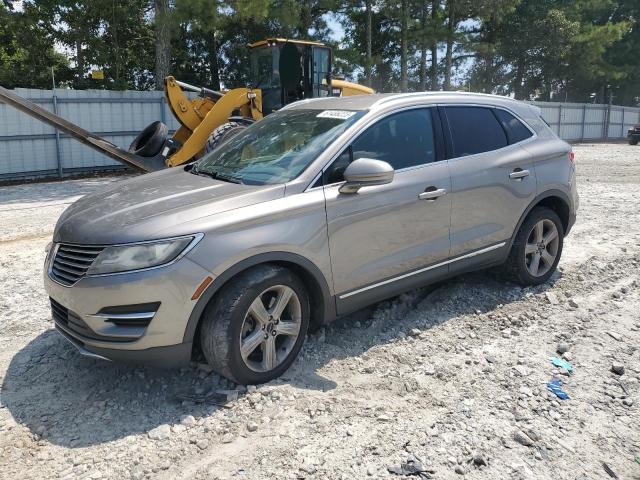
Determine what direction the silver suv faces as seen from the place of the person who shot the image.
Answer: facing the viewer and to the left of the viewer

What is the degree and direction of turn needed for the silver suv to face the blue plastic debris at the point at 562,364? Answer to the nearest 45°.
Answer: approximately 135° to its left

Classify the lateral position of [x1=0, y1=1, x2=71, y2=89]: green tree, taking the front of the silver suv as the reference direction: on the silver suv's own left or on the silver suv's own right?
on the silver suv's own right

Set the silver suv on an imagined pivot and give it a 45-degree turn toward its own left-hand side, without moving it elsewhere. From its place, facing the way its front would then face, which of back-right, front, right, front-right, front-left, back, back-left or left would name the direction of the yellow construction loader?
back
